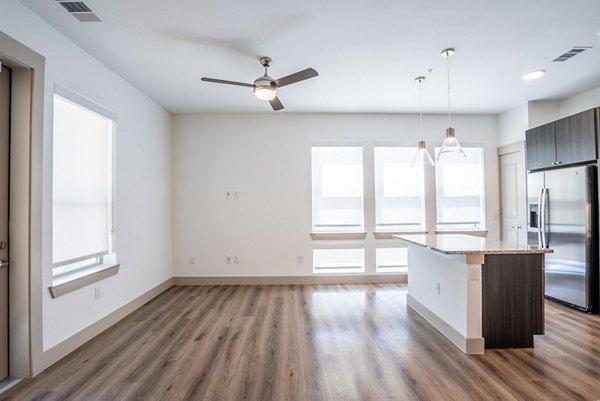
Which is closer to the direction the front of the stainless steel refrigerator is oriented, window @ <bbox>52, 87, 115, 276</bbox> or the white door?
the window

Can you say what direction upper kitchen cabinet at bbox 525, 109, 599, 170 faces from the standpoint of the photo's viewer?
facing the viewer and to the left of the viewer

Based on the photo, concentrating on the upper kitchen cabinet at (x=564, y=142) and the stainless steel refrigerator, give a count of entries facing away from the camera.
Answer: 0

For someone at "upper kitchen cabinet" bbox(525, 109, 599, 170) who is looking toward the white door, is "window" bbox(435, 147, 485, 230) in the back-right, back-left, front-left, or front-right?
front-left

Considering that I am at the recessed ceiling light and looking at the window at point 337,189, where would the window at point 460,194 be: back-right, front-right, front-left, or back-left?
front-right

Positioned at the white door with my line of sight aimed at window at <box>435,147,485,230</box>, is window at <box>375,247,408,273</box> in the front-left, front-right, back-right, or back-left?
front-left

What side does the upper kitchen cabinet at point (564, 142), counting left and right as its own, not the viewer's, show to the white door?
right

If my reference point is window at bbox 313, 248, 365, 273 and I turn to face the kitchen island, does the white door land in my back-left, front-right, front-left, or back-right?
front-left

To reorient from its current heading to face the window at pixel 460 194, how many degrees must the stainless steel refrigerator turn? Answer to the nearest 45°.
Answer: approximately 90° to its right
